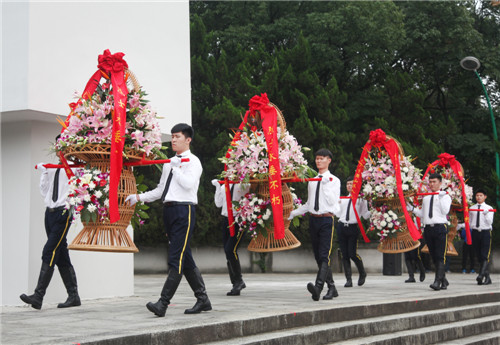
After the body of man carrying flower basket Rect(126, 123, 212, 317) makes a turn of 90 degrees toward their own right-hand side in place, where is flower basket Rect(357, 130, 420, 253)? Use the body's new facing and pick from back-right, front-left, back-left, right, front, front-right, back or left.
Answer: right

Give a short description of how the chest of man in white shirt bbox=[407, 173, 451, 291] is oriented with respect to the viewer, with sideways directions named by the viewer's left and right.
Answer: facing the viewer and to the left of the viewer

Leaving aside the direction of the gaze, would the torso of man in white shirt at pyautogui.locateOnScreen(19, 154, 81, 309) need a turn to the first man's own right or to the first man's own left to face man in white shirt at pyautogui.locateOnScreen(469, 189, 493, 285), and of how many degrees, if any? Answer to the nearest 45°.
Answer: approximately 180°

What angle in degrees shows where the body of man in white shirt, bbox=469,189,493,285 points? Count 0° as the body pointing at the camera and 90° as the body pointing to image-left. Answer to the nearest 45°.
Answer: approximately 45°

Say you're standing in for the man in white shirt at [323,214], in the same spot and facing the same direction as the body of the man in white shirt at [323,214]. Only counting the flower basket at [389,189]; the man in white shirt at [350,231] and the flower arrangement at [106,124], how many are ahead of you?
1

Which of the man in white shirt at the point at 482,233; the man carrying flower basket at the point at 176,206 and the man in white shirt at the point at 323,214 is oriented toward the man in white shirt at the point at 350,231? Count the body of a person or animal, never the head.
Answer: the man in white shirt at the point at 482,233

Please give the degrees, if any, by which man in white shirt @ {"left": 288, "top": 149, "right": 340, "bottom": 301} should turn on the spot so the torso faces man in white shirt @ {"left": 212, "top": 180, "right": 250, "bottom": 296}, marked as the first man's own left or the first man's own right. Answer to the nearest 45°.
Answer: approximately 90° to the first man's own right

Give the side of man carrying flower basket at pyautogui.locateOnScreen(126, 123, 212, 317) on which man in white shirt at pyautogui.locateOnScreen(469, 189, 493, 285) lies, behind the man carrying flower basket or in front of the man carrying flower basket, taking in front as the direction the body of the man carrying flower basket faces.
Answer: behind

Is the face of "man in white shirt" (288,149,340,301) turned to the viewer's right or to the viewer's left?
to the viewer's left

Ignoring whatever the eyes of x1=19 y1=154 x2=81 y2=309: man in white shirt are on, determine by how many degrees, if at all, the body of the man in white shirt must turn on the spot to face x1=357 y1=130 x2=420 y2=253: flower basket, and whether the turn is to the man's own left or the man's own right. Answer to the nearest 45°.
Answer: approximately 135° to the man's own left

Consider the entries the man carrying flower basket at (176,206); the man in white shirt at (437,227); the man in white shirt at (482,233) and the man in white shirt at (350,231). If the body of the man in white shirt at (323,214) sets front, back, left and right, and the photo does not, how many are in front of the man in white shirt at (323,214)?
1

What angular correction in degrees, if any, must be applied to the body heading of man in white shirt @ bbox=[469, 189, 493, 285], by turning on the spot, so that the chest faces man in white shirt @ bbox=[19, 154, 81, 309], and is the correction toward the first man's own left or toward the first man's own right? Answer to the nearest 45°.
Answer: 0° — they already face them

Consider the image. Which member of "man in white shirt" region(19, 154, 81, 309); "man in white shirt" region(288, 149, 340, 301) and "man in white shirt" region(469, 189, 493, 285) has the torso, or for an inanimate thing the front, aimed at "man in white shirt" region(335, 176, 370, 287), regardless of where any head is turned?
"man in white shirt" region(469, 189, 493, 285)

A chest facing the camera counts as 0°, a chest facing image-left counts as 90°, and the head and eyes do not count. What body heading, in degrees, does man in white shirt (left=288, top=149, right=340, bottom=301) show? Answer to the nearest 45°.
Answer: approximately 45°
